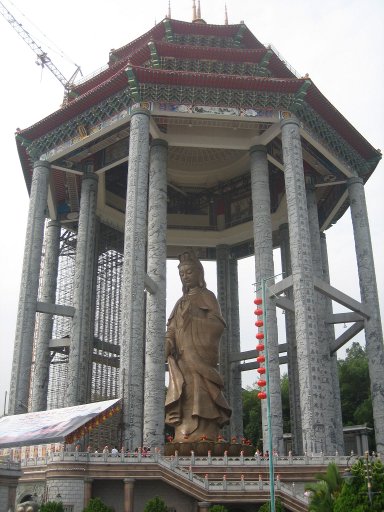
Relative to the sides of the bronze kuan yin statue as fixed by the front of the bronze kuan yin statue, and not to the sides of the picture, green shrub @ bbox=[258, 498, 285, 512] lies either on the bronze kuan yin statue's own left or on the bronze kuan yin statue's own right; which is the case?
on the bronze kuan yin statue's own left

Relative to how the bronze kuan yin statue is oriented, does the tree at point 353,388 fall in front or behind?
behind

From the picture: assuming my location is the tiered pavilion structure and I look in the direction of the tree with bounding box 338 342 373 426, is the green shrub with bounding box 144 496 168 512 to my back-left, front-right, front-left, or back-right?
back-right

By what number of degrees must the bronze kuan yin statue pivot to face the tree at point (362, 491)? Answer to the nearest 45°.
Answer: approximately 45° to its left

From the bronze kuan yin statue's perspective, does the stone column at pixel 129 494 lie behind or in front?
in front

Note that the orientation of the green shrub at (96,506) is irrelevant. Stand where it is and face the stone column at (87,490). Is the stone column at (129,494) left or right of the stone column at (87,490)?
right

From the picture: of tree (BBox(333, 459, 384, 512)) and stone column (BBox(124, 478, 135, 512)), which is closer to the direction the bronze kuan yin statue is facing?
the stone column

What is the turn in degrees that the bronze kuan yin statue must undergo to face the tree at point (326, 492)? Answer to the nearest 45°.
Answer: approximately 45° to its left

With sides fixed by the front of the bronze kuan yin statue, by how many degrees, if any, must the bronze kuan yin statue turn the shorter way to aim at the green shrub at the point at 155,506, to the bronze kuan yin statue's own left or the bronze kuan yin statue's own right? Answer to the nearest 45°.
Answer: approximately 45° to the bronze kuan yin statue's own left

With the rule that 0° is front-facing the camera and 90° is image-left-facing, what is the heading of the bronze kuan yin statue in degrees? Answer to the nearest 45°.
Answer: approximately 45°

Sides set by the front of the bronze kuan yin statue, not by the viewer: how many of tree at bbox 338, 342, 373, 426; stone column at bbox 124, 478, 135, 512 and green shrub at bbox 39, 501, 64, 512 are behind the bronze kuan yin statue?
1

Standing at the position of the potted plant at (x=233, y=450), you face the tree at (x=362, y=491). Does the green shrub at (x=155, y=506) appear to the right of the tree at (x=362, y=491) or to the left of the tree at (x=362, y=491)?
right

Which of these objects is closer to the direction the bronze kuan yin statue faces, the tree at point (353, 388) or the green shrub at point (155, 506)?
the green shrub
